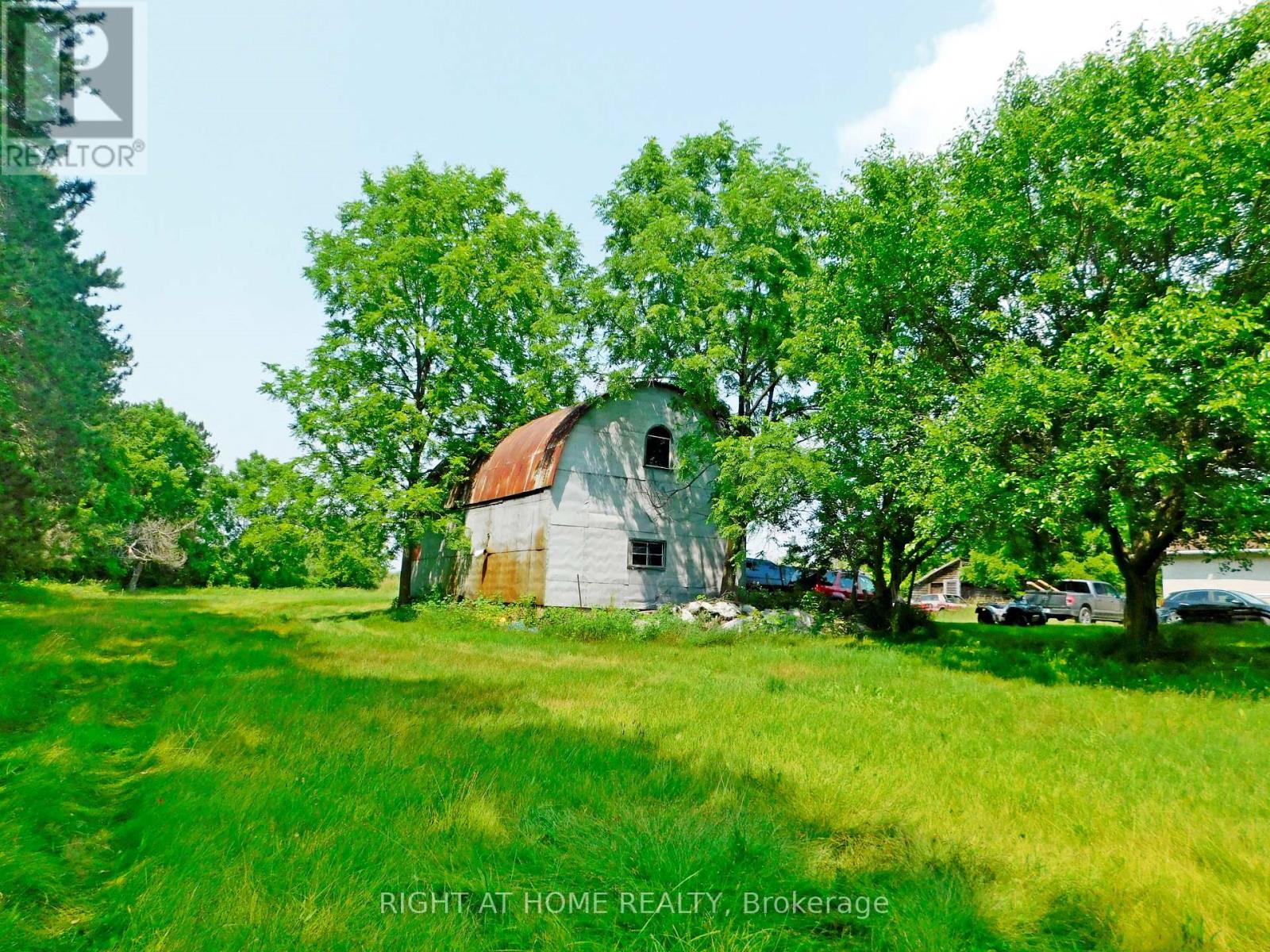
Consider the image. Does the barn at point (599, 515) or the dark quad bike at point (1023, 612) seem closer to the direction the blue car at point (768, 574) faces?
the dark quad bike

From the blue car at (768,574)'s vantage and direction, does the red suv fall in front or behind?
in front

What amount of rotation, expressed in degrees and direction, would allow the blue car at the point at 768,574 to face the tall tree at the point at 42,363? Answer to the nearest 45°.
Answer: approximately 135° to its right

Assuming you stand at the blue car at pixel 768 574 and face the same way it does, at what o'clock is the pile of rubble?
The pile of rubble is roughly at 3 o'clock from the blue car.

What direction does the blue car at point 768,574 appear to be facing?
to the viewer's right
